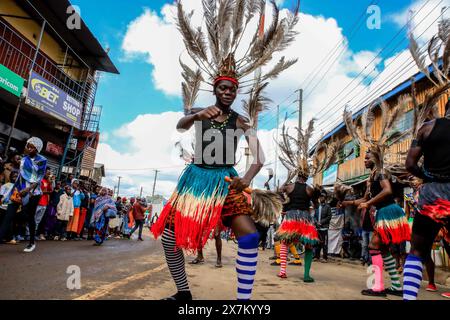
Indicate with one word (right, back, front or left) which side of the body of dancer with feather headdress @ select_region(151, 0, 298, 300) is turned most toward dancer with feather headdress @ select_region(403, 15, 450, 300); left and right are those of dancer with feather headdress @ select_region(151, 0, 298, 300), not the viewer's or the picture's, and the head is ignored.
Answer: left

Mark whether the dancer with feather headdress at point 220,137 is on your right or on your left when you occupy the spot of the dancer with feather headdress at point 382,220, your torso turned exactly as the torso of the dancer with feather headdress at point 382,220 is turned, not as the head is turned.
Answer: on your left

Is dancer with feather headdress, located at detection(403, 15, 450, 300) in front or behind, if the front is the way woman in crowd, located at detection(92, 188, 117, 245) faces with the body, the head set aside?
in front

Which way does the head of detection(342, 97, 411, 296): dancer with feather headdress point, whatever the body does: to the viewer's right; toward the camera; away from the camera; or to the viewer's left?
to the viewer's left

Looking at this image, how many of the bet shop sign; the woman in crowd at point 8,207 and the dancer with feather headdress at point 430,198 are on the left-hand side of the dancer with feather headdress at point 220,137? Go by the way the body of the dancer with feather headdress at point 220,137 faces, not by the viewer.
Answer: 1

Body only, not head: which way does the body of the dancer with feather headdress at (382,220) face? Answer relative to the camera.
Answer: to the viewer's left

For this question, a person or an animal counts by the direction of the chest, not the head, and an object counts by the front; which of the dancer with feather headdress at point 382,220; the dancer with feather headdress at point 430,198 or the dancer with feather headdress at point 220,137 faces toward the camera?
the dancer with feather headdress at point 220,137

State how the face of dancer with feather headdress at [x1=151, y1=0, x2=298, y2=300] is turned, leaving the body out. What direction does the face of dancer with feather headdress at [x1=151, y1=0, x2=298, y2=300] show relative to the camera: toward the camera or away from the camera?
toward the camera

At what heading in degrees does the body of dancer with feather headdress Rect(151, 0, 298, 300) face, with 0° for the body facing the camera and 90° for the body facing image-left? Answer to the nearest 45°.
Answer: approximately 0°
